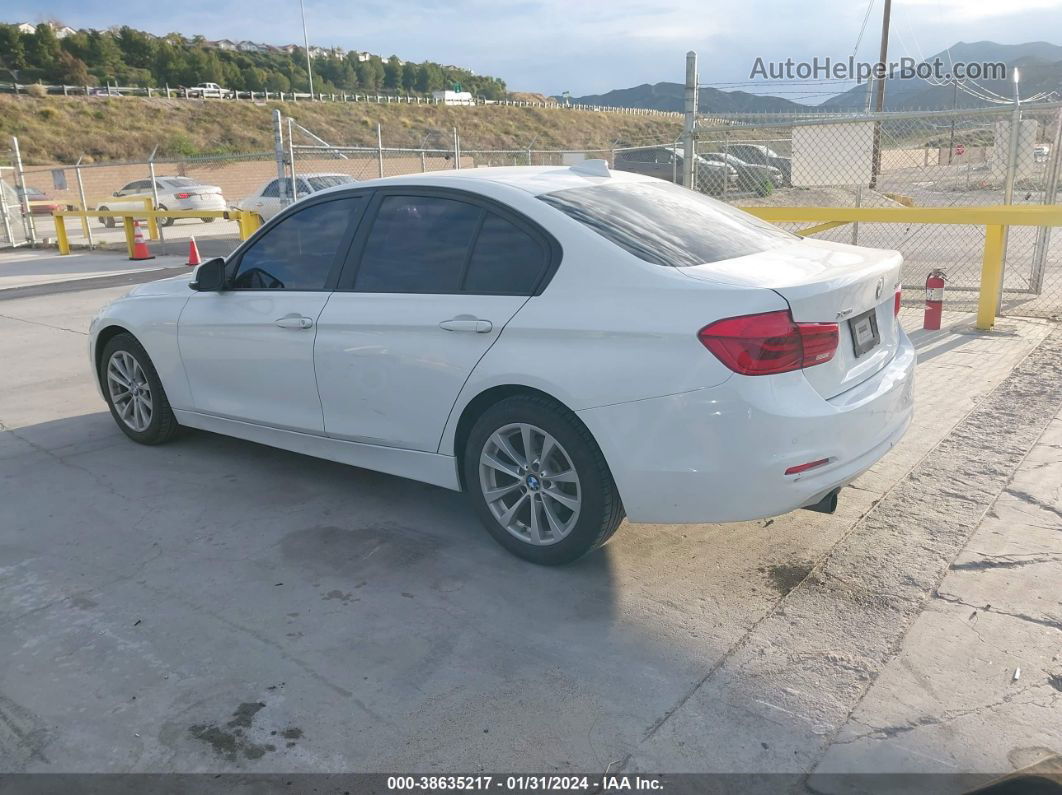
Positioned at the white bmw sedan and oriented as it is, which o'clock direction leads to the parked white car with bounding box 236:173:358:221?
The parked white car is roughly at 1 o'clock from the white bmw sedan.

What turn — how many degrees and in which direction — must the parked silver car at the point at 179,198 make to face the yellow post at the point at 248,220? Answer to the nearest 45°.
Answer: approximately 135° to its left

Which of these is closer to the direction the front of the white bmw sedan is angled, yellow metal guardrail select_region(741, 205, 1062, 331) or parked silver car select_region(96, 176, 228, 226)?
the parked silver car

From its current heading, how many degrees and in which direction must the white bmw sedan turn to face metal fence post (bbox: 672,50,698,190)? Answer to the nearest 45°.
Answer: approximately 45° to its right

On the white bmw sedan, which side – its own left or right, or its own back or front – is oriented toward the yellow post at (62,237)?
front

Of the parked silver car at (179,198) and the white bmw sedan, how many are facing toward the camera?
0

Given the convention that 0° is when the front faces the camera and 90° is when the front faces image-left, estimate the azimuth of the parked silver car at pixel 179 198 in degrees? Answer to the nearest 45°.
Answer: approximately 135°

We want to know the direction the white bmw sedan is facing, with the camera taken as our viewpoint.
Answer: facing away from the viewer and to the left of the viewer

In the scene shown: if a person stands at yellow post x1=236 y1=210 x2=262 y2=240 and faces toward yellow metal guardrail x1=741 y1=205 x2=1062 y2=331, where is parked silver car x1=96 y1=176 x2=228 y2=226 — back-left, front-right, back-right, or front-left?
back-left

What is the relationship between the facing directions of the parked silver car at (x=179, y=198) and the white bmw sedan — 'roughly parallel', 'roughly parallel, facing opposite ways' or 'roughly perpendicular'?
roughly parallel

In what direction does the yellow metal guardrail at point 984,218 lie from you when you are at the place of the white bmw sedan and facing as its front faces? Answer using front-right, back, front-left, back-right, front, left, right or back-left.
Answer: right

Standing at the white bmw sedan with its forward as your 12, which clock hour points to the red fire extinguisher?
The red fire extinguisher is roughly at 3 o'clock from the white bmw sedan.

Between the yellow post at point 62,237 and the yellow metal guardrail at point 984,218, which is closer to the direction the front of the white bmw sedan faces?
the yellow post

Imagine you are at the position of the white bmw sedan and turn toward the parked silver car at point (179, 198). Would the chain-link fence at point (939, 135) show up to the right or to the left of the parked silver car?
right
